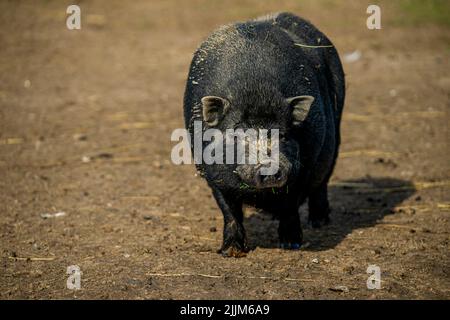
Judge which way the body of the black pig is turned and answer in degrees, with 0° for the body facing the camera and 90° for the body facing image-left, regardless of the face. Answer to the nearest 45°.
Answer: approximately 0°
